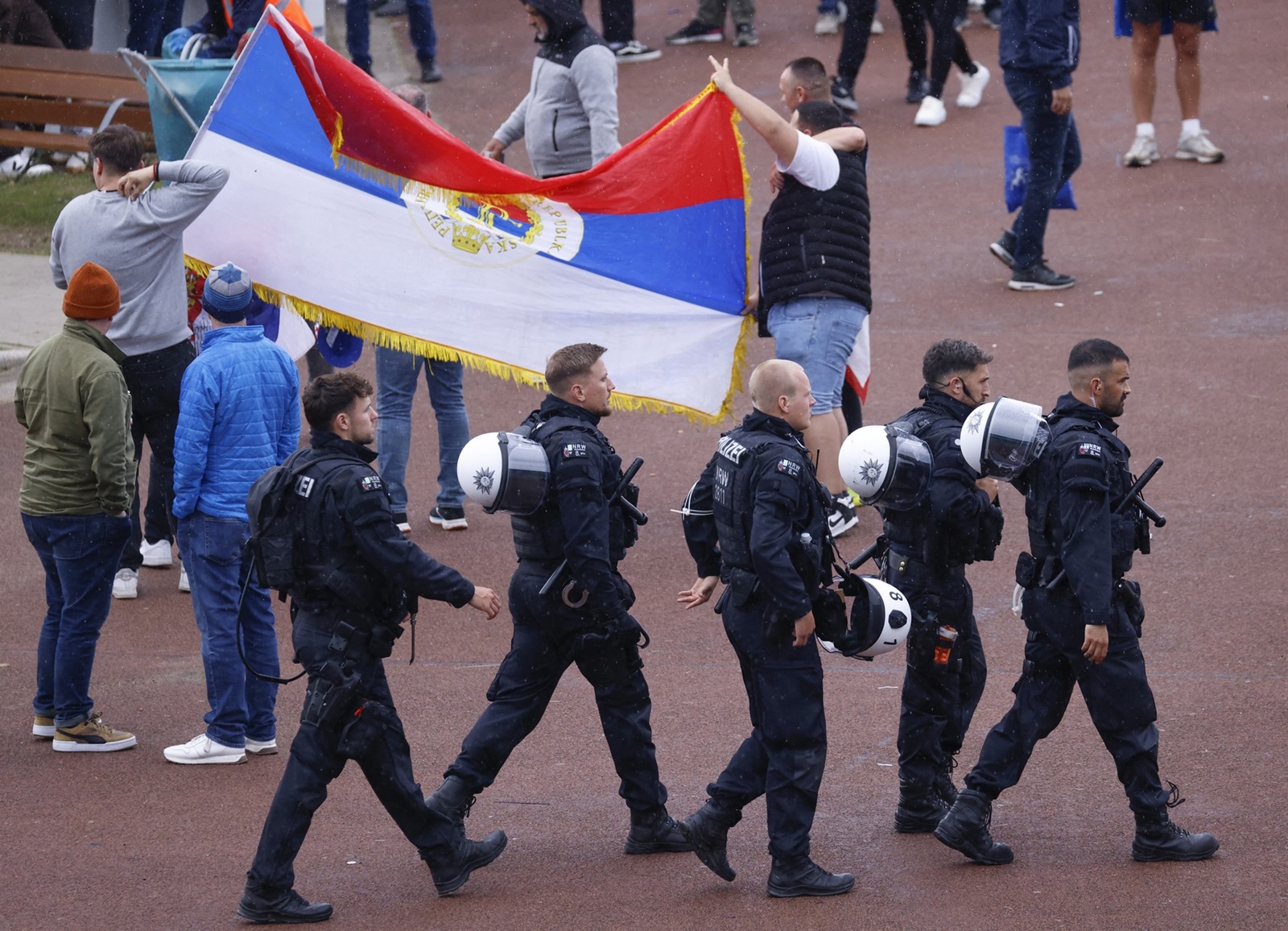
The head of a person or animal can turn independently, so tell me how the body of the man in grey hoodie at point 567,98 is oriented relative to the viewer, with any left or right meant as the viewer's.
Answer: facing the viewer and to the left of the viewer

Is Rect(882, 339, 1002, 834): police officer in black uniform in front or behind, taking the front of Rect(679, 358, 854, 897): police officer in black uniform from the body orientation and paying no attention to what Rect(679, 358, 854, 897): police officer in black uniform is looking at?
in front

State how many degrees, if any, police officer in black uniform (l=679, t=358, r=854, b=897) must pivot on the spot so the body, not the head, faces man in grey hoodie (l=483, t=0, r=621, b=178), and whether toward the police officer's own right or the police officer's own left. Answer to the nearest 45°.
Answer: approximately 45° to the police officer's own left

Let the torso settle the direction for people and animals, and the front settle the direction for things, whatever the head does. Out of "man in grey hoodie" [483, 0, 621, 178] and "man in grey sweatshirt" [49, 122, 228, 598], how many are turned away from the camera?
1

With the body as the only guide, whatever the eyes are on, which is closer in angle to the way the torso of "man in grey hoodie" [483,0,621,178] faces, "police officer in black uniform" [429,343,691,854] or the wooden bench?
the wooden bench

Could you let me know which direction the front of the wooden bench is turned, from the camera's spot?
facing the viewer

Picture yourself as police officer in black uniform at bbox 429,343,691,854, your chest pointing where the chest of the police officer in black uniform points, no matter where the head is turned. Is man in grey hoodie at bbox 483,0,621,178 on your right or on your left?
on your left

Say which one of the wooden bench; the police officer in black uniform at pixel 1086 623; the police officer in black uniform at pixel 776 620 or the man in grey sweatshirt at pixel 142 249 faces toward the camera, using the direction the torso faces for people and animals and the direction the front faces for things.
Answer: the wooden bench

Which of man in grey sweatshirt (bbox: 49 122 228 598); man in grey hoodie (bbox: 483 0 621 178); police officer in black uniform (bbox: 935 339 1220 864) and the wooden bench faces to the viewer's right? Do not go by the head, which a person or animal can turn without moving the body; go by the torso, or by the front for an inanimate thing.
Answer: the police officer in black uniform

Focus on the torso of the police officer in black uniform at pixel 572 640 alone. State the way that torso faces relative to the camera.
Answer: to the viewer's right

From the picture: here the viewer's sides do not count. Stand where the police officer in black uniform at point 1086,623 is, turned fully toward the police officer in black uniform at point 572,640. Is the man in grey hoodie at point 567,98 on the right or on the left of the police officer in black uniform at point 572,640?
right

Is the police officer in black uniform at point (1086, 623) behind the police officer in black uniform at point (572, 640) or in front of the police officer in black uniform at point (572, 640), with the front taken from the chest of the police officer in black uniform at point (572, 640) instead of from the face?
in front

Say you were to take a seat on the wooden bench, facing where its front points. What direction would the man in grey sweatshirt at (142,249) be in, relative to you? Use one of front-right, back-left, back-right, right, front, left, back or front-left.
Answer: front

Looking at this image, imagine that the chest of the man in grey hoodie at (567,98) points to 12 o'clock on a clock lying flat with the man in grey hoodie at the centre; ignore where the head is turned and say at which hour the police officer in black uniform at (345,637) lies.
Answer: The police officer in black uniform is roughly at 11 o'clock from the man in grey hoodie.

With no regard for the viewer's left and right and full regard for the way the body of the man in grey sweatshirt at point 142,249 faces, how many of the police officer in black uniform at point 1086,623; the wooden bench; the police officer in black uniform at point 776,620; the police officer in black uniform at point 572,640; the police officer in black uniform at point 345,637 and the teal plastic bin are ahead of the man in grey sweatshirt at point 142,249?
2

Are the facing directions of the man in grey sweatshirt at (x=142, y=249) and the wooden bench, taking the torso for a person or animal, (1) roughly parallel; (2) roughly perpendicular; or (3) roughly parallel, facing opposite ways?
roughly parallel, facing opposite ways

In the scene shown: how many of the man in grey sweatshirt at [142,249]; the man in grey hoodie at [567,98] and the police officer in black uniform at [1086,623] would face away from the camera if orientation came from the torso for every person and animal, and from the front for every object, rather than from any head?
1
